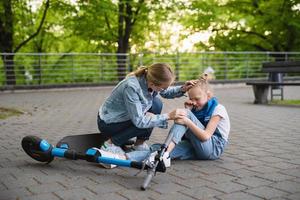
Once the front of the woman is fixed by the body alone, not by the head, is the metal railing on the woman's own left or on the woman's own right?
on the woman's own left

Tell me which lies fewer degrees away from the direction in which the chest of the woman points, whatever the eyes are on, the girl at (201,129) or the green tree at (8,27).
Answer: the girl

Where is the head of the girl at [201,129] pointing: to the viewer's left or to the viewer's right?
to the viewer's left

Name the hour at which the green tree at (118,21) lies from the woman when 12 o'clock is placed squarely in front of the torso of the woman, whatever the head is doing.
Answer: The green tree is roughly at 9 o'clock from the woman.

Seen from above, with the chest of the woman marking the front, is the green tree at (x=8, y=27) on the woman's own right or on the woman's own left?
on the woman's own left

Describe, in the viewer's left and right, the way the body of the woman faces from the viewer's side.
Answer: facing to the right of the viewer
